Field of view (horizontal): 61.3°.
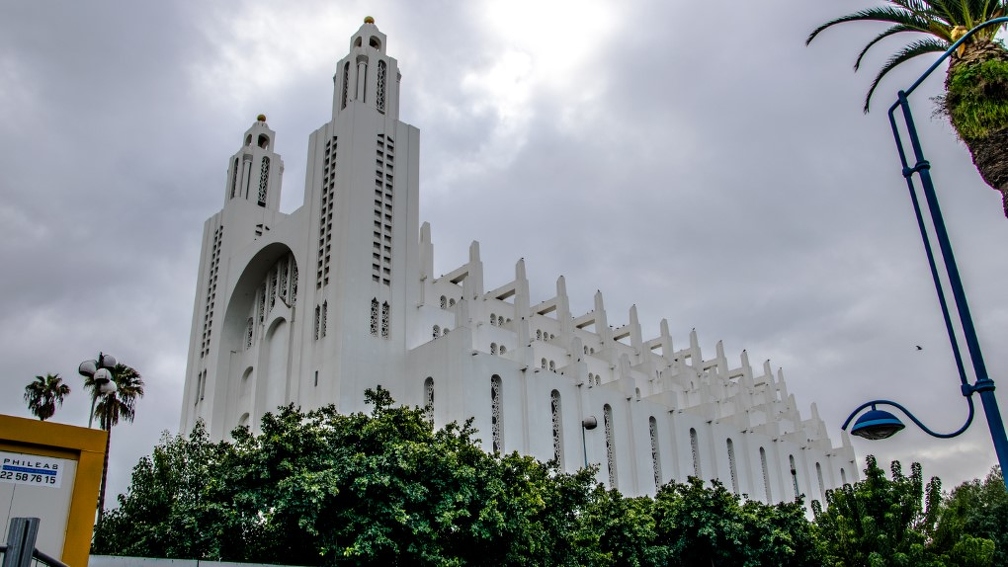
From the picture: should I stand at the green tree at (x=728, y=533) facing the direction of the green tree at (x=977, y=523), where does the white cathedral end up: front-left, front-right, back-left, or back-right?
back-left

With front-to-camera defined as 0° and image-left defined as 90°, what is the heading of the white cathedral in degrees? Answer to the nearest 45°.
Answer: approximately 45°

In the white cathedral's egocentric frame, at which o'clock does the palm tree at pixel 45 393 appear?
The palm tree is roughly at 1 o'clock from the white cathedral.

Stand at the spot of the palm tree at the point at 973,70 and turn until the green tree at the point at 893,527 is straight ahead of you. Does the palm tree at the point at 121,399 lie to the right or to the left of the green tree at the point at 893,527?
left

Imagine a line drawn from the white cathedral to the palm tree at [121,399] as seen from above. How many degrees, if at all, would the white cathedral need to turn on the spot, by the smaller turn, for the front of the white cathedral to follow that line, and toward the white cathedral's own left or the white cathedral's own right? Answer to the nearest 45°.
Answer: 0° — it already faces it

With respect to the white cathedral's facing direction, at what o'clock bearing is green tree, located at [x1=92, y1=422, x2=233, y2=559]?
The green tree is roughly at 11 o'clock from the white cathedral.

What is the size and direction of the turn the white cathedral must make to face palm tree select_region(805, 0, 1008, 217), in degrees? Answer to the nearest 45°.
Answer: approximately 90° to its left

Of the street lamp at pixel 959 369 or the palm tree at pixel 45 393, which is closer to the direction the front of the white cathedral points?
the palm tree

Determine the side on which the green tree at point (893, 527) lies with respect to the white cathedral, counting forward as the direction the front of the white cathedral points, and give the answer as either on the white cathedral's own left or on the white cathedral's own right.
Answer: on the white cathedral's own left
